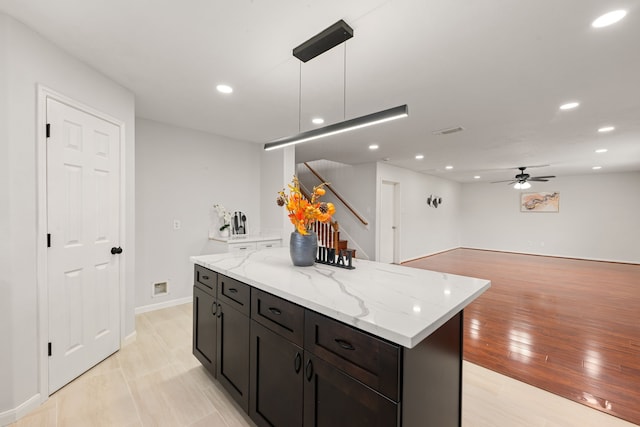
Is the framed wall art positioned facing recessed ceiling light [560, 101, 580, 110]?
yes

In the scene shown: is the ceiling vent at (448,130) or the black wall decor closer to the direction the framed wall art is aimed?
the ceiling vent

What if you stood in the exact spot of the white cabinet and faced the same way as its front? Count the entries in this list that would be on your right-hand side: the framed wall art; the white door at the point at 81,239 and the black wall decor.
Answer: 1

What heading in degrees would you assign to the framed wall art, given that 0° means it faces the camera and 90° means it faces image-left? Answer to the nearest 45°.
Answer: approximately 0°

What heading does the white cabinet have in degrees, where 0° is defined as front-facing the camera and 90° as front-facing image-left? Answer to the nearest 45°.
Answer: approximately 315°
